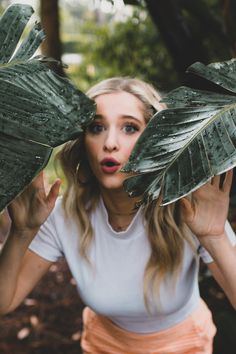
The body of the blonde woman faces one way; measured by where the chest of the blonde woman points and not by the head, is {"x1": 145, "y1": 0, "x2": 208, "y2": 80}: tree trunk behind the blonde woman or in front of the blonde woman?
behind

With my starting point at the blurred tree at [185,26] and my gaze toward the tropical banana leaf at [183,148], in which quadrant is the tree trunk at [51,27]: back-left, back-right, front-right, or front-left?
back-right

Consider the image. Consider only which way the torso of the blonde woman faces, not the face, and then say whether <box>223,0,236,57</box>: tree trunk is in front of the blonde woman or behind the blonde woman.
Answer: behind

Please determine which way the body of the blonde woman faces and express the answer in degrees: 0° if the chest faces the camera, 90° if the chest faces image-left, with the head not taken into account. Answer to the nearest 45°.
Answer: approximately 0°

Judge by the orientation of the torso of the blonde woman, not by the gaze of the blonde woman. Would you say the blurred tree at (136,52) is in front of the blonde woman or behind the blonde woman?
behind

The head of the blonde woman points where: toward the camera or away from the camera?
toward the camera

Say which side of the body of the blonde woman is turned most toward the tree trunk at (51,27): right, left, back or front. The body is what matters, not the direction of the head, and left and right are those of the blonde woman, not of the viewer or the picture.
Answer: back
